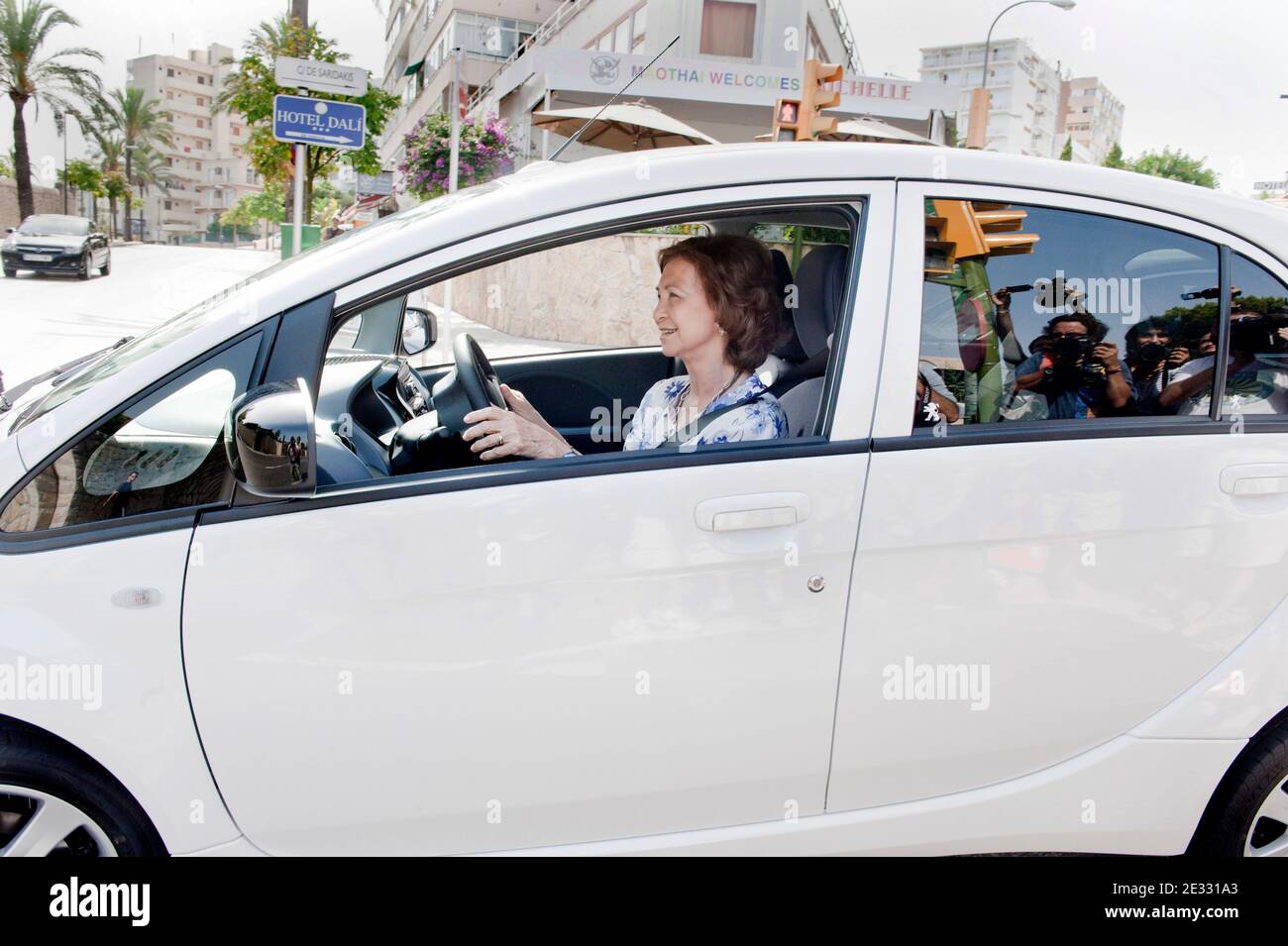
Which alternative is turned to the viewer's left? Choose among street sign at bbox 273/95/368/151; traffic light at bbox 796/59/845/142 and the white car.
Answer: the white car

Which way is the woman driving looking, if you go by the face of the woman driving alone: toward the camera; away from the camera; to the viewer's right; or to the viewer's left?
to the viewer's left

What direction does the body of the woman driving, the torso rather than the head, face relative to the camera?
to the viewer's left

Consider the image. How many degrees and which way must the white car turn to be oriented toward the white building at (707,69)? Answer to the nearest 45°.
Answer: approximately 90° to its right

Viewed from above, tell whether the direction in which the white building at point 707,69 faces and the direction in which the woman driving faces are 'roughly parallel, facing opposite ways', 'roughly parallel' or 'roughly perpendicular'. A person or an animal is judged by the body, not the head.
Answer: roughly perpendicular

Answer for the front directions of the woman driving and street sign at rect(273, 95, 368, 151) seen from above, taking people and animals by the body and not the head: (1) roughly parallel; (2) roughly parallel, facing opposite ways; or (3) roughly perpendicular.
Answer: roughly perpendicular

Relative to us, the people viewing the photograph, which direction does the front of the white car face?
facing to the left of the viewer

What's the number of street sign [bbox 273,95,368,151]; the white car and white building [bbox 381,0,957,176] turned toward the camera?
2

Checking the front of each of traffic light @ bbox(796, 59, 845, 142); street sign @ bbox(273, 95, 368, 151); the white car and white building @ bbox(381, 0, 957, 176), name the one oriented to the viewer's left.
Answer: the white car
